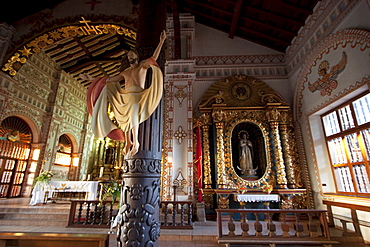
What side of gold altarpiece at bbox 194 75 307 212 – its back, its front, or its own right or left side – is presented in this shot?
front

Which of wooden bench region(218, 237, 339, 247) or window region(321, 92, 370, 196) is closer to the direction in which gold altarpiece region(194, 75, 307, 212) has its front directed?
the wooden bench

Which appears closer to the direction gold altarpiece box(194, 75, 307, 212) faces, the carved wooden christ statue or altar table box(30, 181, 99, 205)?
the carved wooden christ statue

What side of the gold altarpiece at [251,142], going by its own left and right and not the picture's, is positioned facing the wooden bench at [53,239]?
front

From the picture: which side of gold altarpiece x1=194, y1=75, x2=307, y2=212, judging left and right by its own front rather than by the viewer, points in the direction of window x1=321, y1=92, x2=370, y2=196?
left

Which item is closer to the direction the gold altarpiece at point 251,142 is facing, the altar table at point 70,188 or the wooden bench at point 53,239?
the wooden bench

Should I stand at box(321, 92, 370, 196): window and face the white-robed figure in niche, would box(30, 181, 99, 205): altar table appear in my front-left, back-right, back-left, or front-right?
front-left

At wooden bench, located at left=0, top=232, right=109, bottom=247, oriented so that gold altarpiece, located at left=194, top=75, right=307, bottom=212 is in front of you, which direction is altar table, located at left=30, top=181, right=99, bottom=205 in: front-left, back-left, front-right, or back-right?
front-left

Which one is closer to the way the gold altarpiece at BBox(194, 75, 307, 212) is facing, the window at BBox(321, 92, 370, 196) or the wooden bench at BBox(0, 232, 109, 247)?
the wooden bench

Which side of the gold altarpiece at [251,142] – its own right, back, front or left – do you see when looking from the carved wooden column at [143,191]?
front

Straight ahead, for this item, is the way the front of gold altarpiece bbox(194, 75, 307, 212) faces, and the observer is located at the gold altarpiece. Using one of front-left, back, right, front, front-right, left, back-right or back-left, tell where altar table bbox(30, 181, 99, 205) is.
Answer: right

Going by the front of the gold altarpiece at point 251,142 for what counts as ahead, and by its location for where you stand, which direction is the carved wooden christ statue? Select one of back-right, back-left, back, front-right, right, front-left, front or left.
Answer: front

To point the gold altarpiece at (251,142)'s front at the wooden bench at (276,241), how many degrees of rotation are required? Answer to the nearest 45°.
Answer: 0° — it already faces it
